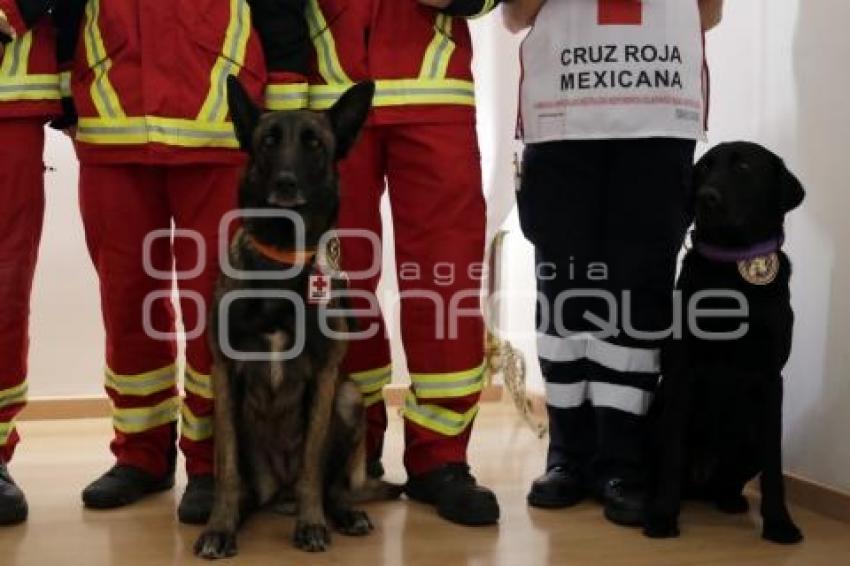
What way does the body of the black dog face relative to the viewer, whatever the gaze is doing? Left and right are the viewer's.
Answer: facing the viewer

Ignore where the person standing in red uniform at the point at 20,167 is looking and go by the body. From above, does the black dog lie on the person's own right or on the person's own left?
on the person's own left

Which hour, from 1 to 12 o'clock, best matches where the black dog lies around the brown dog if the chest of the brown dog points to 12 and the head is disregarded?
The black dog is roughly at 9 o'clock from the brown dog.

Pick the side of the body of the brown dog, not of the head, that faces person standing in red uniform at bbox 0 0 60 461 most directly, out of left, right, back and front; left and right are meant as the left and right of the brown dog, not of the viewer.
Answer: right

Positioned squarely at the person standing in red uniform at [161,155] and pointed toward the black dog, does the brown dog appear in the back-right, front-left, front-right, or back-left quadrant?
front-right

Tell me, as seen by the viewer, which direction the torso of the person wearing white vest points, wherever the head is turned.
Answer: toward the camera

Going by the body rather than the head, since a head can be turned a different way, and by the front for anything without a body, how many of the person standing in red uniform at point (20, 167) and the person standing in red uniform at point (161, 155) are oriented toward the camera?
2

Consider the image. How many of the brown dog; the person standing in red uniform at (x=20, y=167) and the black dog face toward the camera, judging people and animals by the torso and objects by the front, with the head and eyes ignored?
3

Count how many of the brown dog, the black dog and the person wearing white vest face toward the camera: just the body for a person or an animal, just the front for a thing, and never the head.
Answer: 3

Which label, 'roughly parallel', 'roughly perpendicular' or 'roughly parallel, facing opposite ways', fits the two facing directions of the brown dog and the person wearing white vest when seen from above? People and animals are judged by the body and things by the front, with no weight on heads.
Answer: roughly parallel

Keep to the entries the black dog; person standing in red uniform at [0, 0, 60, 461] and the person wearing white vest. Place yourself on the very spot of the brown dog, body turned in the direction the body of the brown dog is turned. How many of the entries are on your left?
2

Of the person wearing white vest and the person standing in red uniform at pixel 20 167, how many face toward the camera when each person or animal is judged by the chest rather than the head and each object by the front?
2

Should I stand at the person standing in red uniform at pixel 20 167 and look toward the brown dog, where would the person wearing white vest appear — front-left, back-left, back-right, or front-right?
front-left

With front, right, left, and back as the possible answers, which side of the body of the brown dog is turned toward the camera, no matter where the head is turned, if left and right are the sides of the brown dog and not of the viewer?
front
